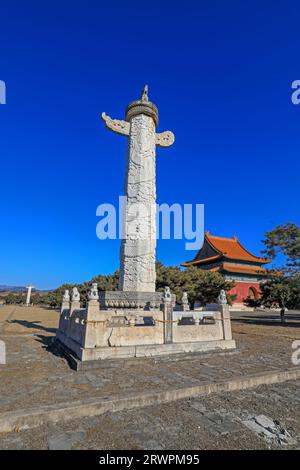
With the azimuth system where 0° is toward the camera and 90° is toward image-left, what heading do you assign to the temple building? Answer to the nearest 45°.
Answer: approximately 315°
